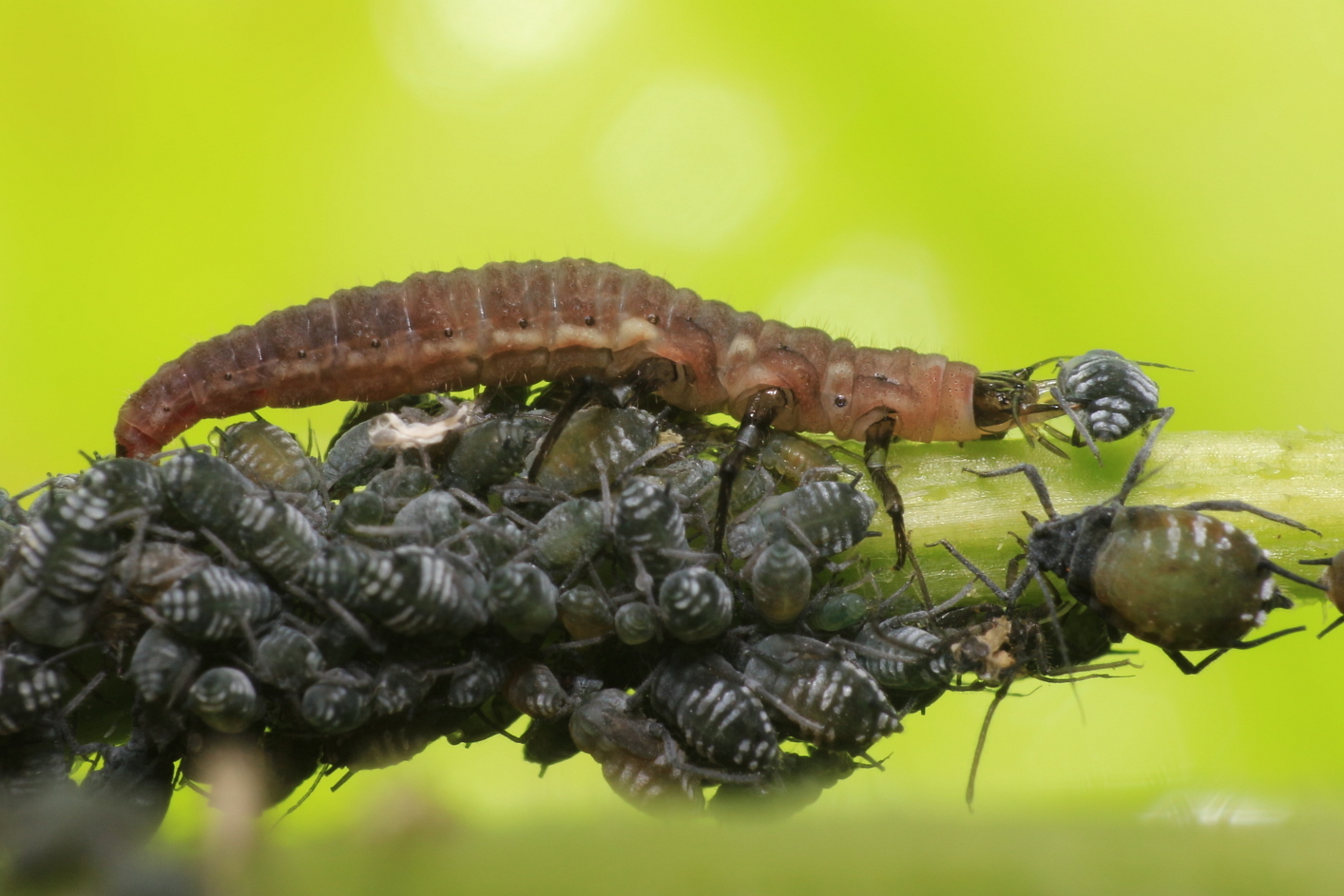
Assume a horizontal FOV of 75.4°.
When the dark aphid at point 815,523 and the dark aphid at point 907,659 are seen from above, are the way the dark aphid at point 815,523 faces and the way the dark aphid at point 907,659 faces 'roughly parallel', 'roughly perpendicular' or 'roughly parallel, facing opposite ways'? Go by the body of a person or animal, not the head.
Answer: roughly parallel

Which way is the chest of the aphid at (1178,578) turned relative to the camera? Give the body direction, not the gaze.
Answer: to the viewer's left

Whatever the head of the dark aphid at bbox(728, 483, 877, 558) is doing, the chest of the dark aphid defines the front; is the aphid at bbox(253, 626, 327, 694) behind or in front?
in front

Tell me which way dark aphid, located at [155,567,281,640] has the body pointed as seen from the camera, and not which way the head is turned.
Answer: to the viewer's left

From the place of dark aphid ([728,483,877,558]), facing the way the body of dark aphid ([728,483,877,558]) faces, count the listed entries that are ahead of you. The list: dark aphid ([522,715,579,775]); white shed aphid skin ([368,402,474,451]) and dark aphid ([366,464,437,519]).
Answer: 3

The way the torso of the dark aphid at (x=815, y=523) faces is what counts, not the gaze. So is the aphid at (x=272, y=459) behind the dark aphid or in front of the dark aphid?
in front

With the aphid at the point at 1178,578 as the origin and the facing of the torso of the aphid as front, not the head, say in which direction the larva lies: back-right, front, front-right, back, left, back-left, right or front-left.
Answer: front

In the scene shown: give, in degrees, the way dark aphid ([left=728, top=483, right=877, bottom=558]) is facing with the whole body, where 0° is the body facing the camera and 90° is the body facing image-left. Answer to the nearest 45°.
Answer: approximately 90°

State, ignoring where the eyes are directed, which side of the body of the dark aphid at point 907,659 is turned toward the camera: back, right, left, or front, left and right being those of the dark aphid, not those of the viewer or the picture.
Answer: left

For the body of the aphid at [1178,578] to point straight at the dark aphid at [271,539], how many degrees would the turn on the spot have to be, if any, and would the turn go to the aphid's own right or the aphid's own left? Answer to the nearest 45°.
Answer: approximately 45° to the aphid's own left
